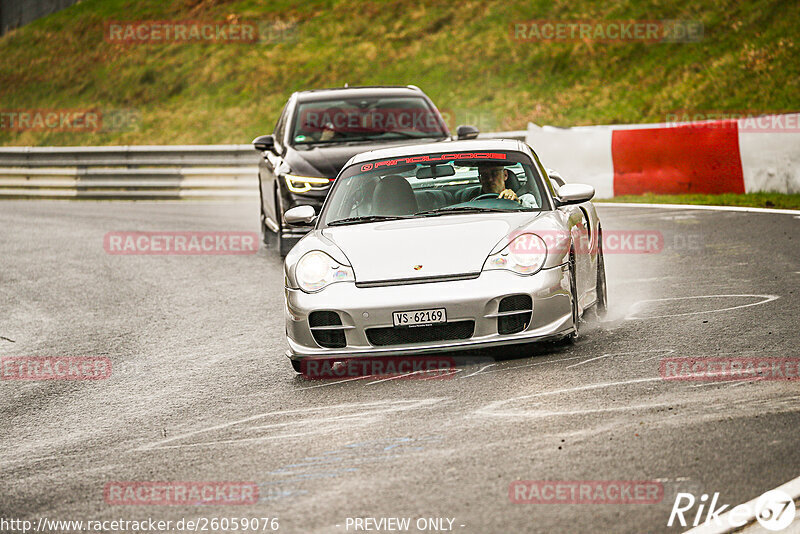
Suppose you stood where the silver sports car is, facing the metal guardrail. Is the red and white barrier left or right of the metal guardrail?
right

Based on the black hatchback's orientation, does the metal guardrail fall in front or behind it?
behind

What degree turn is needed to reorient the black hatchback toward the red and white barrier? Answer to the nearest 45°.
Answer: approximately 135° to its left

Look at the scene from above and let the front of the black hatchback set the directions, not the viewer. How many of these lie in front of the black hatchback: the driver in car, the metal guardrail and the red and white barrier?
1

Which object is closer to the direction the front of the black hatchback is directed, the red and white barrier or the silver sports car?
the silver sports car

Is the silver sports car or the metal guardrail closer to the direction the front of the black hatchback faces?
the silver sports car

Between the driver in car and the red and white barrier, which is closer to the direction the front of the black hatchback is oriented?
the driver in car

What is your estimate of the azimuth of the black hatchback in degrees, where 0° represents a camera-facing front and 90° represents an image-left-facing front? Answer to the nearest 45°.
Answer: approximately 0°

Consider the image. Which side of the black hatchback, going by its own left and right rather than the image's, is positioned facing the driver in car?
front

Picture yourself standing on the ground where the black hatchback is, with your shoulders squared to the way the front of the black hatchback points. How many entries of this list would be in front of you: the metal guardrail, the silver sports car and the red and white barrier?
1

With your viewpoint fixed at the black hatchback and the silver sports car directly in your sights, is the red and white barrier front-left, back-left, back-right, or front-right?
back-left

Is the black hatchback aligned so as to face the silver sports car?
yes

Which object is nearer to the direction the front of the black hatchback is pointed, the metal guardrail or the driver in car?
the driver in car
